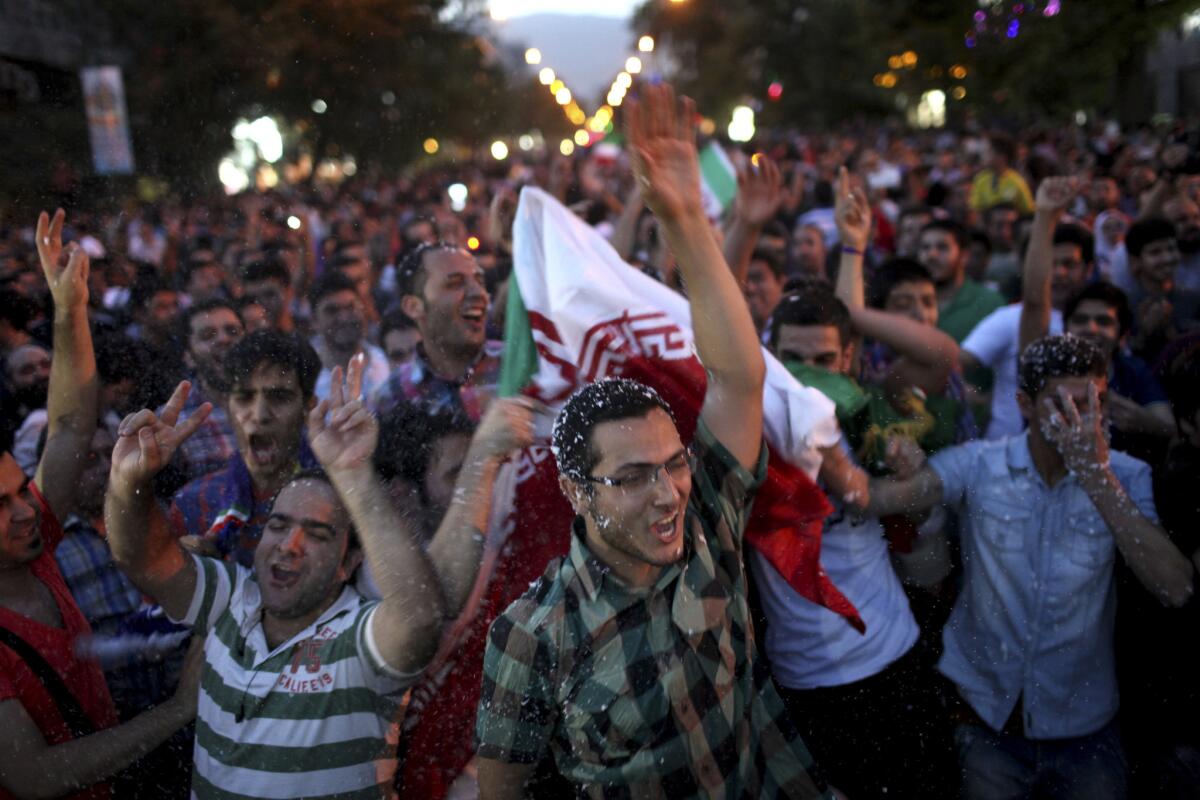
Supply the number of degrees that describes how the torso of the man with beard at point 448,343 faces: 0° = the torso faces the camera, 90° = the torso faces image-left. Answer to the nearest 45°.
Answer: approximately 315°

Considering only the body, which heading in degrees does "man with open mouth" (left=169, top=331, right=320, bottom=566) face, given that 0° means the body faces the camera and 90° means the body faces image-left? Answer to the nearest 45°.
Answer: approximately 0°

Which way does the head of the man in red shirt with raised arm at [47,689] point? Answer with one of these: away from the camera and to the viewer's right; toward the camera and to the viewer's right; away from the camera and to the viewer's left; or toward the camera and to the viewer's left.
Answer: toward the camera and to the viewer's right

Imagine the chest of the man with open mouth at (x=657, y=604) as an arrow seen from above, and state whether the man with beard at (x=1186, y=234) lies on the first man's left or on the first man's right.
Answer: on the first man's left

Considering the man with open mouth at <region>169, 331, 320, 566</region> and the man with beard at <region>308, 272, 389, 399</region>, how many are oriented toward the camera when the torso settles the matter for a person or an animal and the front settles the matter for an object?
2

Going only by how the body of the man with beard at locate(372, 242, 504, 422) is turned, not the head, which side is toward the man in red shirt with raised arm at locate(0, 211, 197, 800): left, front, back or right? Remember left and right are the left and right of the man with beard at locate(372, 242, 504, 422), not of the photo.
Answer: right

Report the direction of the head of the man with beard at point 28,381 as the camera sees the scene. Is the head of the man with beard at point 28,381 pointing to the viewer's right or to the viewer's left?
to the viewer's right

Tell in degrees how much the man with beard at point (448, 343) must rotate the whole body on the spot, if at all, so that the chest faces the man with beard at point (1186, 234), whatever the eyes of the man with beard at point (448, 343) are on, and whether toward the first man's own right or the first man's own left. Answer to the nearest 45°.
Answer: approximately 45° to the first man's own left

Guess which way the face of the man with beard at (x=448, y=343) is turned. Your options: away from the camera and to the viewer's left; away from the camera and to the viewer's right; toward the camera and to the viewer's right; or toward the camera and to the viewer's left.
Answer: toward the camera and to the viewer's right

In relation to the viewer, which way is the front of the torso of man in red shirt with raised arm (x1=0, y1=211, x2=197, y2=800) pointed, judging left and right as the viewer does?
facing the viewer and to the right of the viewer

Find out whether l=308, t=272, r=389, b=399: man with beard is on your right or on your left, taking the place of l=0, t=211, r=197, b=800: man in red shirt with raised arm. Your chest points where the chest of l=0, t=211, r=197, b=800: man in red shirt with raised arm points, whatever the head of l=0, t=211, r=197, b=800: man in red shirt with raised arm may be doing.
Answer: on your left

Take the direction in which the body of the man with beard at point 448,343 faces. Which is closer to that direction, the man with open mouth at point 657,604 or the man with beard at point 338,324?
the man with open mouth

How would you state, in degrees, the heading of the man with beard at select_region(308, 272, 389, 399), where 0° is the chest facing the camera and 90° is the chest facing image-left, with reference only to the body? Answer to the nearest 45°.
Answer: approximately 0°

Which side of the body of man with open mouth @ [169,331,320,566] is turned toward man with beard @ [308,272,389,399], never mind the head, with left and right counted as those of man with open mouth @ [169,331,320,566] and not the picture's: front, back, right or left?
back
